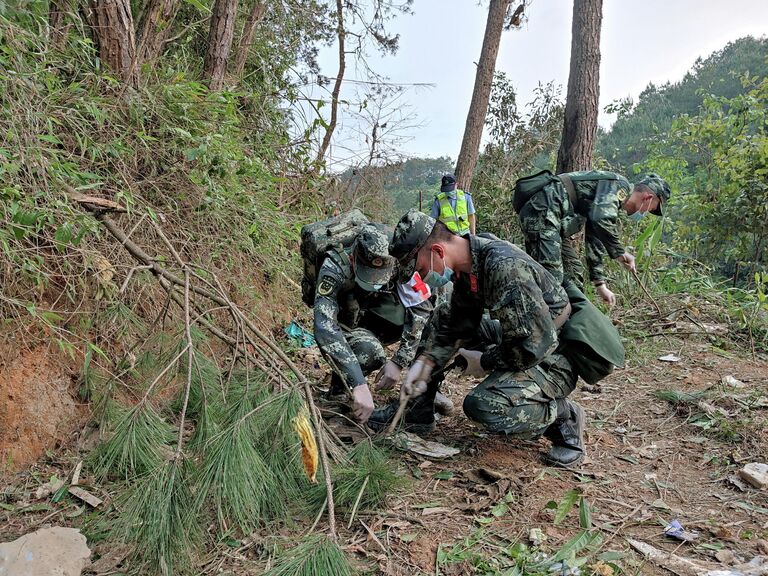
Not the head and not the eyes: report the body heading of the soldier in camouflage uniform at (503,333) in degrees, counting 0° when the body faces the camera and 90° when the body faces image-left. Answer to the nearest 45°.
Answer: approximately 90°

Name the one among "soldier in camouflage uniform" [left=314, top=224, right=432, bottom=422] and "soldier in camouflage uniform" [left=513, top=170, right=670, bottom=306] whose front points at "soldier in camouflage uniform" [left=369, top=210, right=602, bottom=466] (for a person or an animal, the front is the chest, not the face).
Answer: "soldier in camouflage uniform" [left=314, top=224, right=432, bottom=422]

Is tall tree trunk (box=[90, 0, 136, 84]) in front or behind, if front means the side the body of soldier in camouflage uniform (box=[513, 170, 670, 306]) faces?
behind

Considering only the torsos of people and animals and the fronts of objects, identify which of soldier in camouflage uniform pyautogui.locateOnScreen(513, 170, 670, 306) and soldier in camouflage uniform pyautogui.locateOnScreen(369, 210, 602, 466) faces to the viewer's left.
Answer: soldier in camouflage uniform pyautogui.locateOnScreen(369, 210, 602, 466)

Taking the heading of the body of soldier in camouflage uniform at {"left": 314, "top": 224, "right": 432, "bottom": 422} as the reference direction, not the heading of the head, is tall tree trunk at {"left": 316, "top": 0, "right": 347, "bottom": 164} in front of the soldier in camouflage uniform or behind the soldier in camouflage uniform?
behind

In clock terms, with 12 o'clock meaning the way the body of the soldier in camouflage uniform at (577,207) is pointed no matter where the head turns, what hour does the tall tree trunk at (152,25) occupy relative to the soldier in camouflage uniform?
The tall tree trunk is roughly at 5 o'clock from the soldier in camouflage uniform.

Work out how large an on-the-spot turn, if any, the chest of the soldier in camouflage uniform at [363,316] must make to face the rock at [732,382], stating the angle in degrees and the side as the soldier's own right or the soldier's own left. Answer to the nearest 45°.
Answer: approximately 45° to the soldier's own left

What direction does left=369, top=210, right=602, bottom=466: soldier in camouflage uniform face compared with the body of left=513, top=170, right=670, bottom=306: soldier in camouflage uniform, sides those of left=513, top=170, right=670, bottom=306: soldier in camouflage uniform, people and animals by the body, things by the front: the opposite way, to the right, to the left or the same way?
the opposite way

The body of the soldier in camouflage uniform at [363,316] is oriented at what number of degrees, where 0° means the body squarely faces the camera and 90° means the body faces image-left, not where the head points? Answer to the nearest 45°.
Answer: approximately 315°

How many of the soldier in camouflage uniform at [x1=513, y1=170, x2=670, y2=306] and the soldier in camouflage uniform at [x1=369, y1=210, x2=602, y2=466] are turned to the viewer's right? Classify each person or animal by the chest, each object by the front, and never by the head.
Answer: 1

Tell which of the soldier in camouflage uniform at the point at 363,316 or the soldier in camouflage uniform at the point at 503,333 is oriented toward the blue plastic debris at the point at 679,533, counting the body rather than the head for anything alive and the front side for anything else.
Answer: the soldier in camouflage uniform at the point at 363,316

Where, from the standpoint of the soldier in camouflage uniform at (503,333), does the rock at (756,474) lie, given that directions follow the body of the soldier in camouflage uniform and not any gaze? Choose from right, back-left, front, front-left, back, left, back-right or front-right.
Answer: back

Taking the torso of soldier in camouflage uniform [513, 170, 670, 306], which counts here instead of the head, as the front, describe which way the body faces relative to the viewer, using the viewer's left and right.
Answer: facing to the right of the viewer
